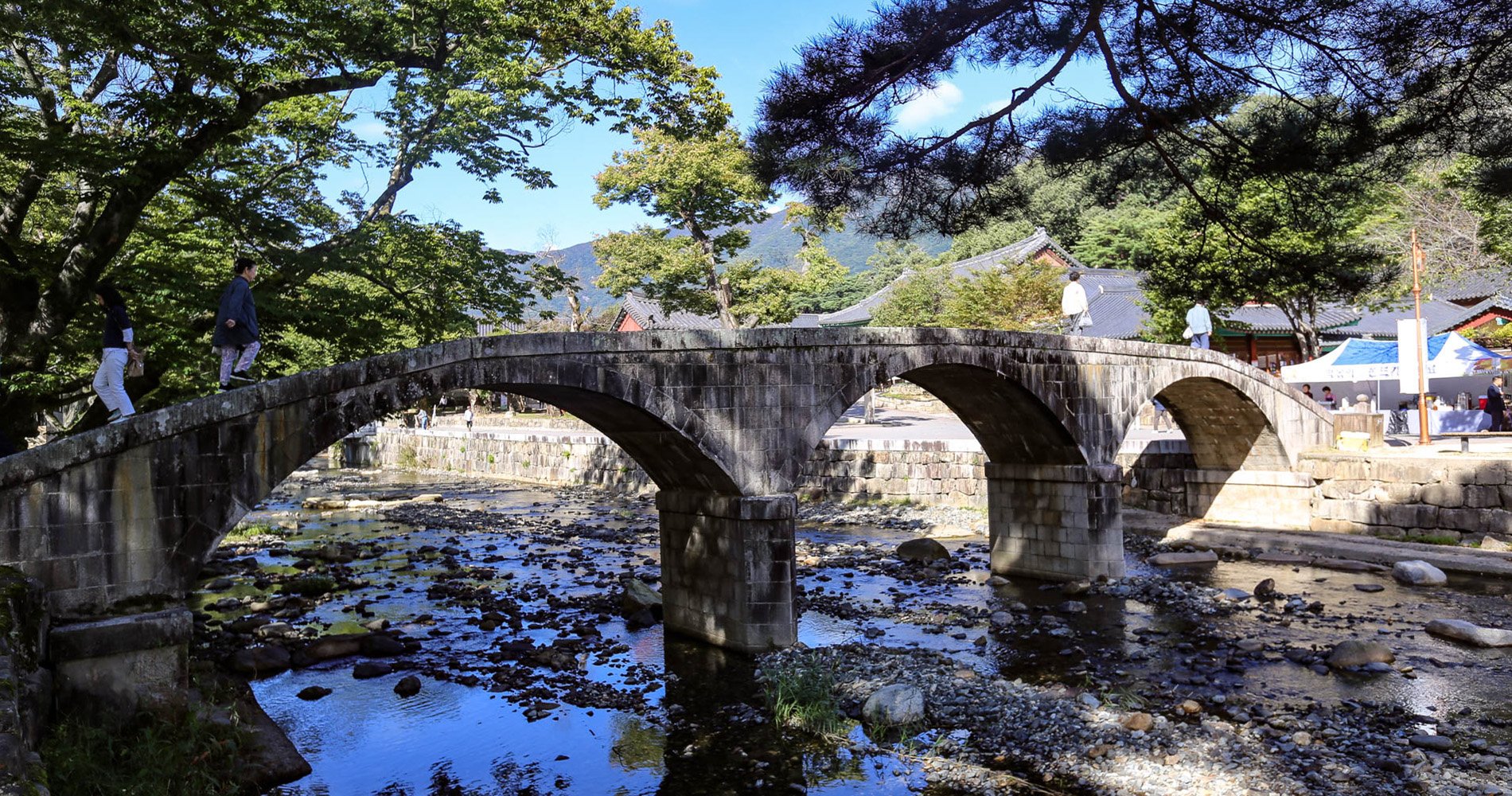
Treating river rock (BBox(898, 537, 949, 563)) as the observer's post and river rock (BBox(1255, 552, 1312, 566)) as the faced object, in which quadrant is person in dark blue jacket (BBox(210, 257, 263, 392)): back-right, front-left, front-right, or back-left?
back-right

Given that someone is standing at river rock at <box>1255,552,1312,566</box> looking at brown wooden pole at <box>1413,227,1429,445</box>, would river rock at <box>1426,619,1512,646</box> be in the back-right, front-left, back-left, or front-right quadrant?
back-right

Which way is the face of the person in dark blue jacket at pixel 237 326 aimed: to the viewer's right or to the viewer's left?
to the viewer's right

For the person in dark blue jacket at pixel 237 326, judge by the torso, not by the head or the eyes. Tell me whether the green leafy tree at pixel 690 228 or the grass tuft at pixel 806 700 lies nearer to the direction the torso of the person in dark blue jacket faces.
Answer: the grass tuft

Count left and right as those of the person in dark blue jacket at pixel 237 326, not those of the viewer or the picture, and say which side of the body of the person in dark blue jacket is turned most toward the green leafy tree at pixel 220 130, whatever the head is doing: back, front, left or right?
left

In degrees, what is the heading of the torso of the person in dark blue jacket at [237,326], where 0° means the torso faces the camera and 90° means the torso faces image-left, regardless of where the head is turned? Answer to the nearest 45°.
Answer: approximately 270°
